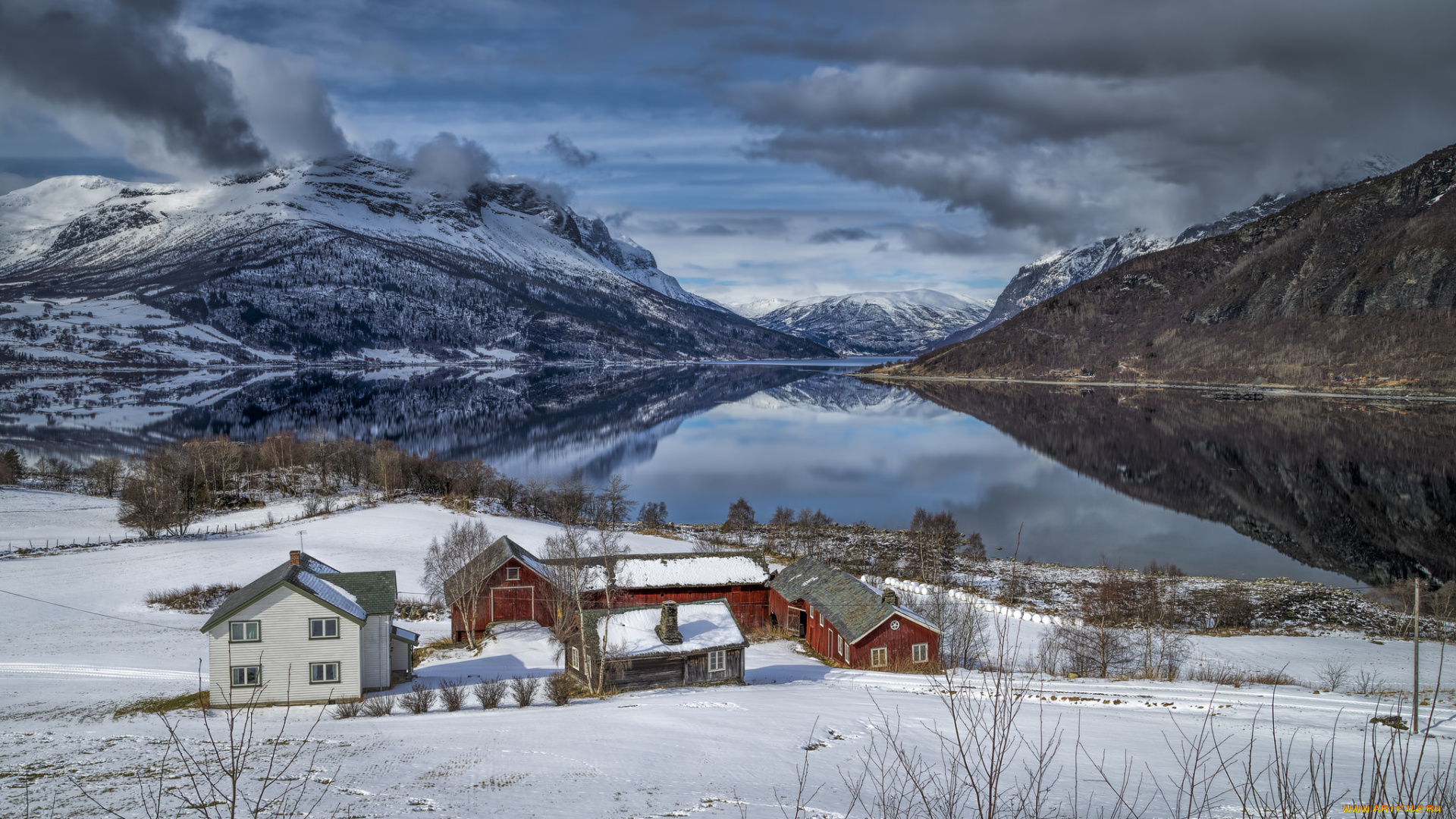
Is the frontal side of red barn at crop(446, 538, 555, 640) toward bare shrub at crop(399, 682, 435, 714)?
yes

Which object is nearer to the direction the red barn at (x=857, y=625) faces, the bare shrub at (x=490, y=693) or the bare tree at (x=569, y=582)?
the bare shrub

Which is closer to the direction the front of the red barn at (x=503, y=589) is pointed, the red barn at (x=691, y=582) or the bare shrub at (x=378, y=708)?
the bare shrub

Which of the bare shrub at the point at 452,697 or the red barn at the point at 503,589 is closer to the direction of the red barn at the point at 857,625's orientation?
the bare shrub

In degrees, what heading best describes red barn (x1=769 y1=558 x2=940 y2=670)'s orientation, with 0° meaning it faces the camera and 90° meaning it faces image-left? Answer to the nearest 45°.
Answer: approximately 45°
